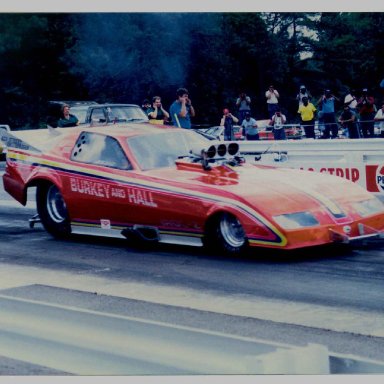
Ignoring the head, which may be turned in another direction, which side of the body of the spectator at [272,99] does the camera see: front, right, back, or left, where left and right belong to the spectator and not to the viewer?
front

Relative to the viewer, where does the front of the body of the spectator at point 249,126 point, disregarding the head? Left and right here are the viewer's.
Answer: facing the viewer and to the left of the viewer

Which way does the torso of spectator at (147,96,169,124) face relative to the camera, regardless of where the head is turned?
toward the camera

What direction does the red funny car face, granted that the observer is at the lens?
facing the viewer and to the right of the viewer

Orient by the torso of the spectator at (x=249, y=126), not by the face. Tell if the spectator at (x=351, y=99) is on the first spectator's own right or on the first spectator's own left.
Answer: on the first spectator's own left

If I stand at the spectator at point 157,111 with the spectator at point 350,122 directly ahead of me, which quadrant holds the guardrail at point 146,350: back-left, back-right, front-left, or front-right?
back-right

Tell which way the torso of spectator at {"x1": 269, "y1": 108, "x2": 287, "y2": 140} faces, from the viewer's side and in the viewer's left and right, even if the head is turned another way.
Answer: facing the viewer

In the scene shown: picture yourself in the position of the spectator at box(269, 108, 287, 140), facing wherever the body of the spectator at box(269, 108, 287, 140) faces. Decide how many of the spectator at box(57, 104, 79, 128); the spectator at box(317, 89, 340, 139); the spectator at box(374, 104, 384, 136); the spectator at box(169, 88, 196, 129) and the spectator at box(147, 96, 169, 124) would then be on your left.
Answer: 2
